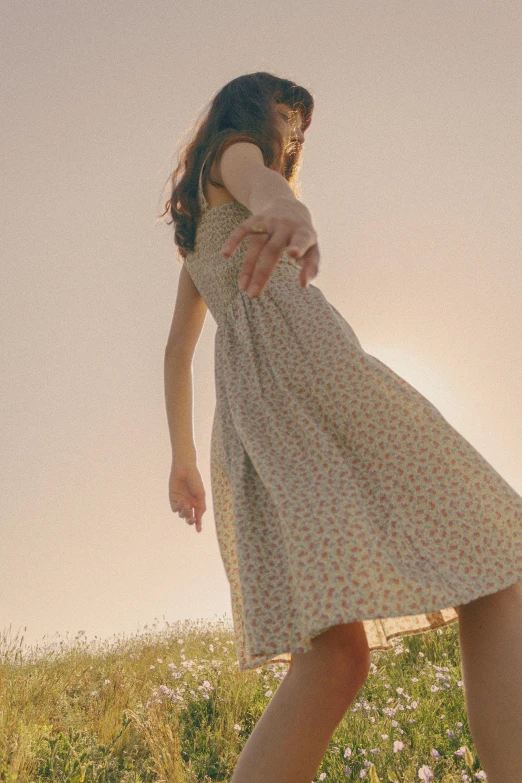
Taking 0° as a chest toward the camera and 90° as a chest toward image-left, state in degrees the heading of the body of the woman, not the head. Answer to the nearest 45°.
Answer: approximately 270°

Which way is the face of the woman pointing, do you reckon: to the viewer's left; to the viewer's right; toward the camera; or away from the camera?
to the viewer's right
